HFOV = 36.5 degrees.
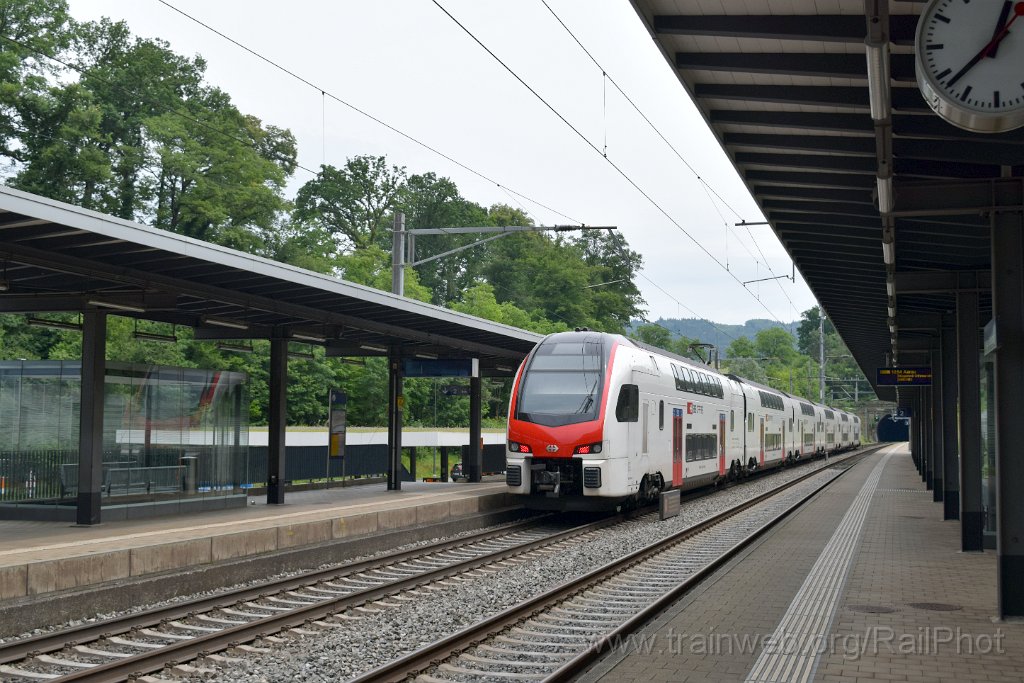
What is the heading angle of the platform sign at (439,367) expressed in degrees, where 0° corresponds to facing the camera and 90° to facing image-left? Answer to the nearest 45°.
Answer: approximately 0°

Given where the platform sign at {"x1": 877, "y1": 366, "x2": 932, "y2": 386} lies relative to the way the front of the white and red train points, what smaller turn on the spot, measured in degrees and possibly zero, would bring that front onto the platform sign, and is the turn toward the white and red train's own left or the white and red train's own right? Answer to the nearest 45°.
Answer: approximately 180°

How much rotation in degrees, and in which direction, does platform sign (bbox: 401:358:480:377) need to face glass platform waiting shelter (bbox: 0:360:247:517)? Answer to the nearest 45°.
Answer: approximately 45° to its right

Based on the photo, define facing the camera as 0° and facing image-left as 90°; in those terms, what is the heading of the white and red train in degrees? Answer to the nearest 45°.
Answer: approximately 45°

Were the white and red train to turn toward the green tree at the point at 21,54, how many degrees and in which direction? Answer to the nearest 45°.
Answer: approximately 90° to its right

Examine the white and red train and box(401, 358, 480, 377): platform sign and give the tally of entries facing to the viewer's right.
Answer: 0

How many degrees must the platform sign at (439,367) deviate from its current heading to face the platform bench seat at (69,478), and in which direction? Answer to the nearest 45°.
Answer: approximately 45° to its right
